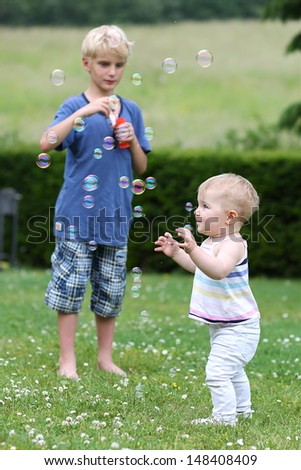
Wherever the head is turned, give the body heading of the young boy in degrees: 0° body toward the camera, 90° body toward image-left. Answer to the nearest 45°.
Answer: approximately 315°

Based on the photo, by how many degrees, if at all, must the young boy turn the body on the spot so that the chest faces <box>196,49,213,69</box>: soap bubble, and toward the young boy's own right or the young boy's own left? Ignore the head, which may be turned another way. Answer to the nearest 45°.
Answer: approximately 90° to the young boy's own left

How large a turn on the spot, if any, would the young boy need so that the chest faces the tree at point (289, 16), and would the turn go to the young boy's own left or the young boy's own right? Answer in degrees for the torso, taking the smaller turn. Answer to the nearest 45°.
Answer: approximately 135° to the young boy's own left
